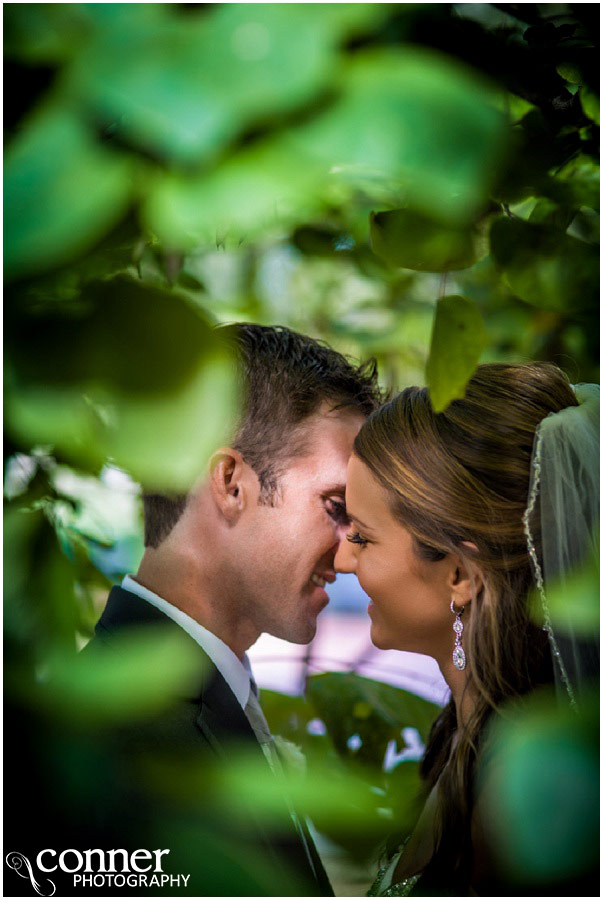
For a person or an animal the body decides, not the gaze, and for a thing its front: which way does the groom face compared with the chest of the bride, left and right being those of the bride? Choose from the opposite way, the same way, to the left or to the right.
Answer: the opposite way

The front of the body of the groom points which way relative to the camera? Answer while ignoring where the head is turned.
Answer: to the viewer's right

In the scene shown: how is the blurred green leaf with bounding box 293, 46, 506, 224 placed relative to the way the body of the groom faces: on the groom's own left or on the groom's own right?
on the groom's own right

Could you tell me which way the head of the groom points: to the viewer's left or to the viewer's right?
to the viewer's right

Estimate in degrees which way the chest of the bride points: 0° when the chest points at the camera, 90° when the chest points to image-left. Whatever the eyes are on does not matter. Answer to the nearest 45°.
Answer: approximately 90°

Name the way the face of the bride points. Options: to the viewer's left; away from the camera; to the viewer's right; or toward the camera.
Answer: to the viewer's left

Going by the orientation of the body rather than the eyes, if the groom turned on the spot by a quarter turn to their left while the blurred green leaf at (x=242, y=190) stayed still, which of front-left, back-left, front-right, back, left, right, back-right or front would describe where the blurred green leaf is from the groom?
back
